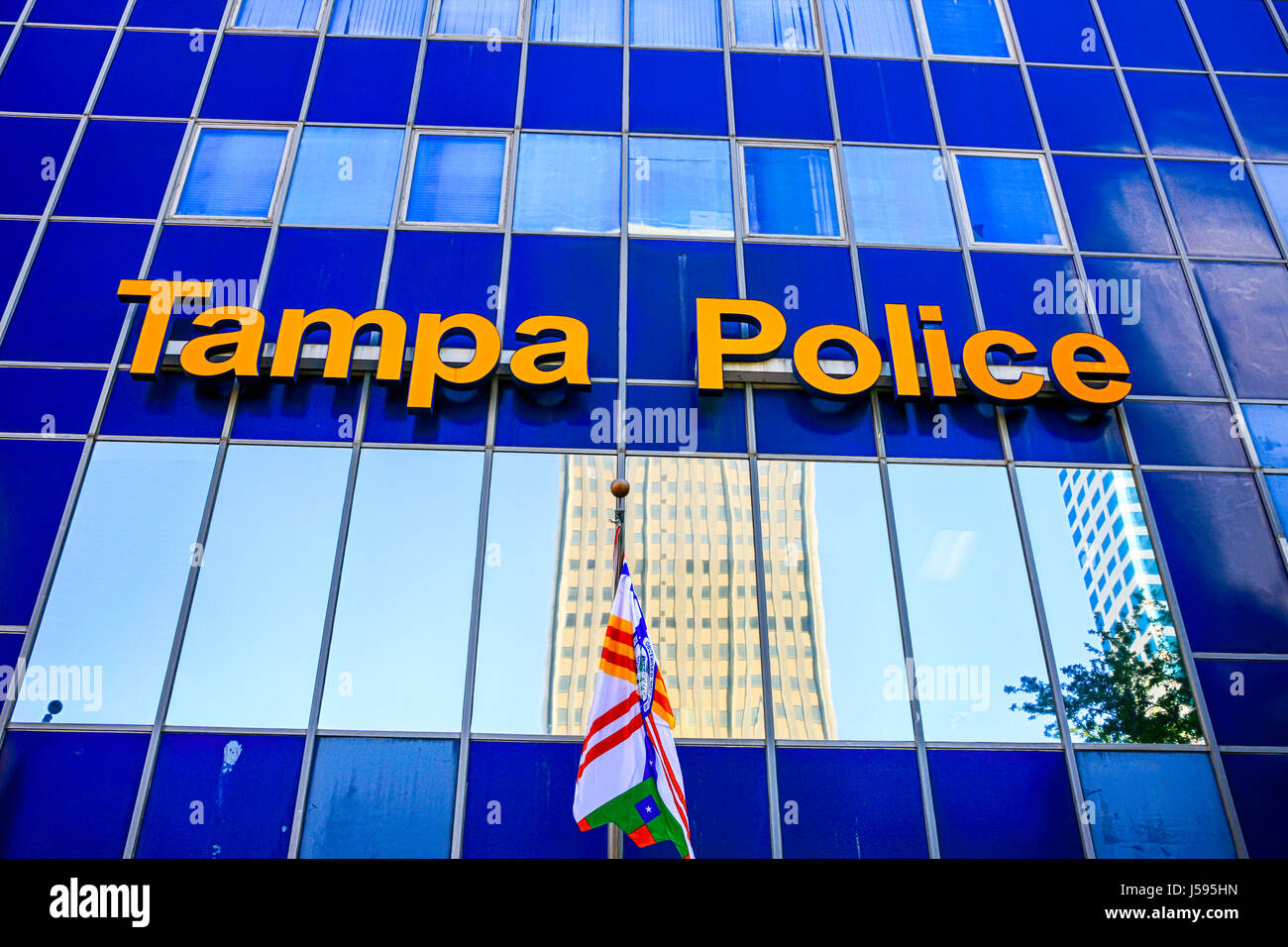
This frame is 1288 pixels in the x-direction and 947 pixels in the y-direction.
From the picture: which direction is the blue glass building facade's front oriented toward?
toward the camera
